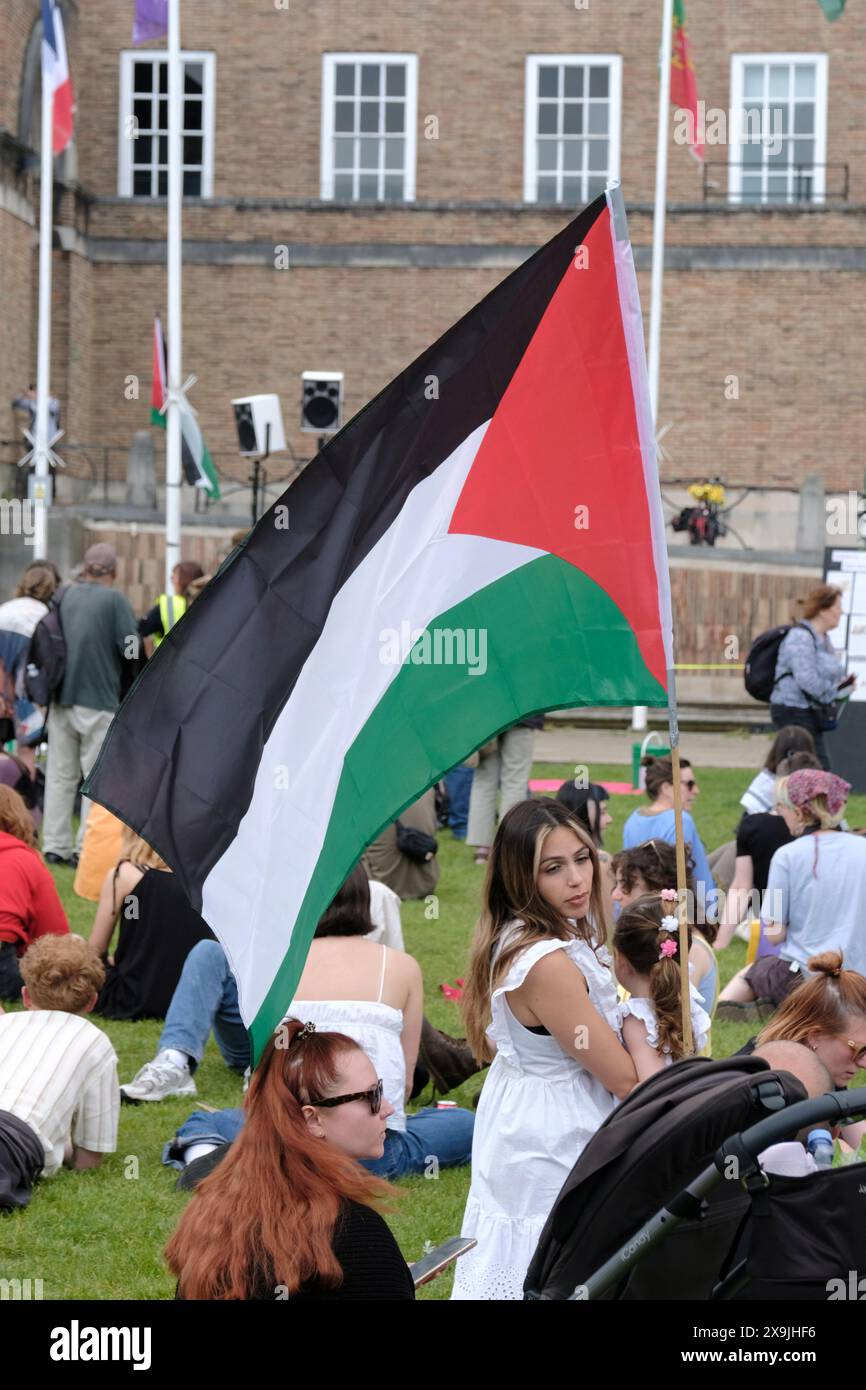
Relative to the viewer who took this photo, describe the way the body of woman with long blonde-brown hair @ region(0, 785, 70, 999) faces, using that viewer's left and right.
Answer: facing away from the viewer

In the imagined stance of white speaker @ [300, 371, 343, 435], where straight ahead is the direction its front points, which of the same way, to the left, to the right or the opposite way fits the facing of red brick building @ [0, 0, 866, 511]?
the same way

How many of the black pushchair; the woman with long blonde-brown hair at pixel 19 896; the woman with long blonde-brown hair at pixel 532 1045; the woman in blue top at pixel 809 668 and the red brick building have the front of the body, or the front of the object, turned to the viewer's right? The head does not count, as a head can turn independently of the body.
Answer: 2

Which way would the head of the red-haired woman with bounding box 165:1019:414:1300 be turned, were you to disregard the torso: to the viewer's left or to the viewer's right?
to the viewer's right

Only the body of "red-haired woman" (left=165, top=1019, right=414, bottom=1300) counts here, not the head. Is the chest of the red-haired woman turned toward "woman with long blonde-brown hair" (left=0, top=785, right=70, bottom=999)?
no

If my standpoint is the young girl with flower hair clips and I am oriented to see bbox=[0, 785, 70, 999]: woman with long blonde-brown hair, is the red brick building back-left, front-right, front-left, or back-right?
front-right

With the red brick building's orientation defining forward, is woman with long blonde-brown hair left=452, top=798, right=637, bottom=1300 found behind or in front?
in front

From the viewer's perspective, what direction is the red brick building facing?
toward the camera

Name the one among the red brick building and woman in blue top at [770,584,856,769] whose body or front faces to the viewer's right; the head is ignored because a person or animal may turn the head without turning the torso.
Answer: the woman in blue top

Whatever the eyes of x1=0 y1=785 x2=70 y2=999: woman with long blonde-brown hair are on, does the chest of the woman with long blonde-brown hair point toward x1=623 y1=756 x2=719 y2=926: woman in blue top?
no

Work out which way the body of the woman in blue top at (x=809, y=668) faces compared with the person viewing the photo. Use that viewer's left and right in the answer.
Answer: facing to the right of the viewer

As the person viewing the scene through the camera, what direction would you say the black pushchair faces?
facing to the left of the viewer

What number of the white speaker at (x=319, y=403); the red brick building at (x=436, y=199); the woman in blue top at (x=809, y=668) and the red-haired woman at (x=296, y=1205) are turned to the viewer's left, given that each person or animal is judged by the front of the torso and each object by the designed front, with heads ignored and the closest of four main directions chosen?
0

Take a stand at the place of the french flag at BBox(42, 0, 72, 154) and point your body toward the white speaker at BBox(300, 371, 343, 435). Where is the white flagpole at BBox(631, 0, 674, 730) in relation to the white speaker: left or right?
right

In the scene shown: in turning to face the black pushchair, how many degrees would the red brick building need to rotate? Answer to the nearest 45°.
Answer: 0° — it already faces it
